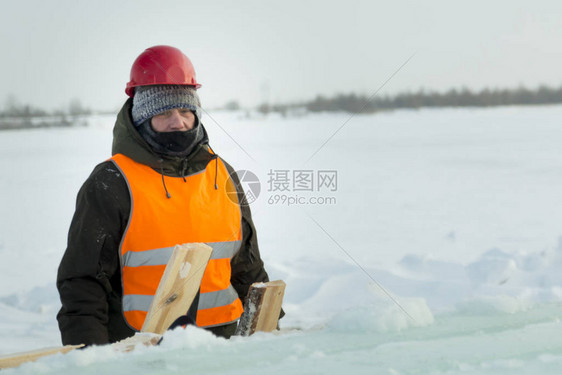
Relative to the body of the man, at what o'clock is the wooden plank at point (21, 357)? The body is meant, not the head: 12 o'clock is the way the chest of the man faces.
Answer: The wooden plank is roughly at 2 o'clock from the man.

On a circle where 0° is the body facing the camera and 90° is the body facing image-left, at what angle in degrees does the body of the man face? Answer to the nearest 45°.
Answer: approximately 315°
